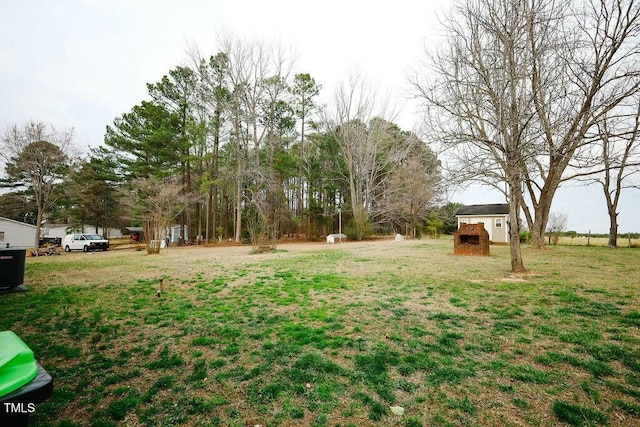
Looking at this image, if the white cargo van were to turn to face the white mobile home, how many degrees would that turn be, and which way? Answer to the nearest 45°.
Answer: approximately 180°

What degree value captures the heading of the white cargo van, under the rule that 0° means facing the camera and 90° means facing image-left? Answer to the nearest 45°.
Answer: approximately 315°

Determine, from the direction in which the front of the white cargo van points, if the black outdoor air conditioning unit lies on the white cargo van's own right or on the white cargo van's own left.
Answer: on the white cargo van's own right

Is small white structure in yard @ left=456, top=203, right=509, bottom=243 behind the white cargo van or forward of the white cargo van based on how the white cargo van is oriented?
forward

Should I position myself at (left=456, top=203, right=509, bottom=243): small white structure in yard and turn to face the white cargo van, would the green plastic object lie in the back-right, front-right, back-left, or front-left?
front-left
